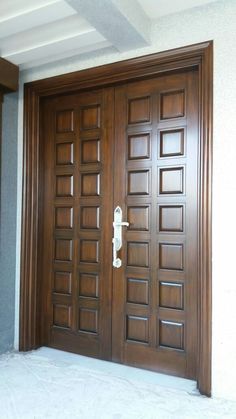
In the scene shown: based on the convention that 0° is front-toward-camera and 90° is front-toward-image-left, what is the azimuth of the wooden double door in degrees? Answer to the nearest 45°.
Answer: approximately 45°
